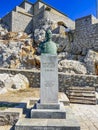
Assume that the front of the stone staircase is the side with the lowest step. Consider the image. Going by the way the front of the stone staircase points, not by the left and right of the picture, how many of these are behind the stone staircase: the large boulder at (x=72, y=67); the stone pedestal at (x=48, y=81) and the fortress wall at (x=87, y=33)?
2

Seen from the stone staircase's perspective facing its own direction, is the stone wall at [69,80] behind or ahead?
behind

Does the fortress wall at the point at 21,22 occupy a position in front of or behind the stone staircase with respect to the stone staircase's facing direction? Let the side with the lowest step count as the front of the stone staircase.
behind

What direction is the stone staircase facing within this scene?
toward the camera

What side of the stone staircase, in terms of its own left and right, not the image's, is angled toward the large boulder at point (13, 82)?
right

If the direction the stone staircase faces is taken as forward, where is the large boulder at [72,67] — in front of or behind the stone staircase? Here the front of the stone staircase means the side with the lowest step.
behind

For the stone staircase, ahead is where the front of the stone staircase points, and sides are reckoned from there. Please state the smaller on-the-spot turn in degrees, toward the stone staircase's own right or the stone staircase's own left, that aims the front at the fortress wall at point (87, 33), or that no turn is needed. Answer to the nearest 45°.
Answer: approximately 180°
